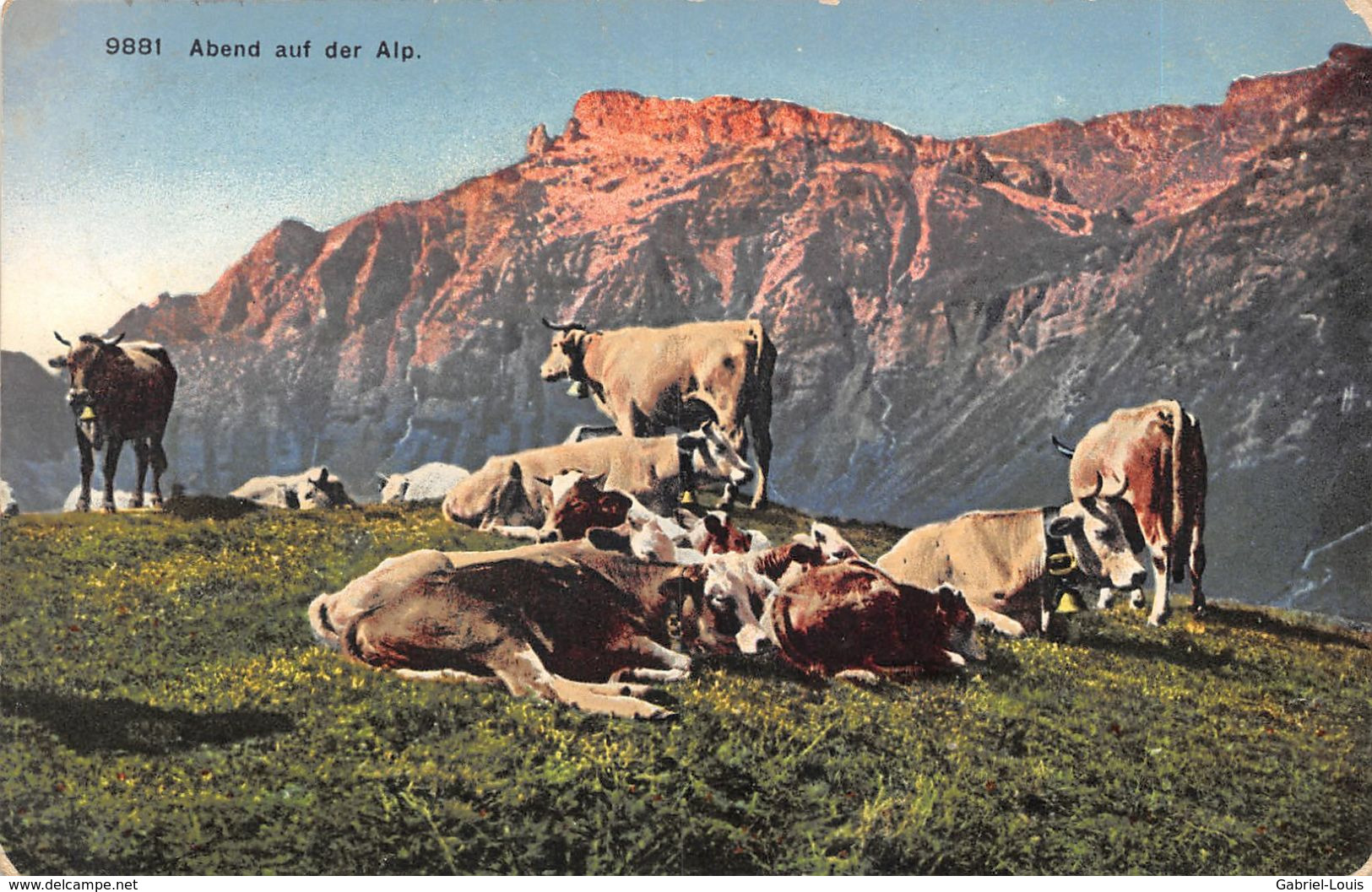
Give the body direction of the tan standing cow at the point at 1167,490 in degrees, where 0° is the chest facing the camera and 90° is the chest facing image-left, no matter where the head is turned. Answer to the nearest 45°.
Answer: approximately 135°

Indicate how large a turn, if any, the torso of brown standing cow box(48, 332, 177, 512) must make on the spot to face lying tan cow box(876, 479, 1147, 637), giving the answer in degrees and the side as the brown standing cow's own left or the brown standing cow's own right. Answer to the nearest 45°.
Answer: approximately 90° to the brown standing cow's own left

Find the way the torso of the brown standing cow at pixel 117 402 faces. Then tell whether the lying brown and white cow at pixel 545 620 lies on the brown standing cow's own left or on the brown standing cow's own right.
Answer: on the brown standing cow's own left

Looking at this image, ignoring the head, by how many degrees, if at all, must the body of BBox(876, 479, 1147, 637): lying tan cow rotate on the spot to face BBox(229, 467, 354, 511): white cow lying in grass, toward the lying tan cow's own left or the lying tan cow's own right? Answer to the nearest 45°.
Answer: approximately 180°

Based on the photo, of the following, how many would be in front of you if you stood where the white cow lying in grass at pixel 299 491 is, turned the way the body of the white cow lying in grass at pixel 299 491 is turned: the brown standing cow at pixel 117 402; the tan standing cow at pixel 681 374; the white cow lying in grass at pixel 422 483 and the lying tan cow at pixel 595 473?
3

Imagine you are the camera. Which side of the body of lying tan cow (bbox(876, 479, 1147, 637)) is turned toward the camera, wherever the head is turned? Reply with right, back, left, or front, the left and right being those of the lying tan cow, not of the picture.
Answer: right

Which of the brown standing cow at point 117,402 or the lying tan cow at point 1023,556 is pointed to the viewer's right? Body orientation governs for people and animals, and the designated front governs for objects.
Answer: the lying tan cow

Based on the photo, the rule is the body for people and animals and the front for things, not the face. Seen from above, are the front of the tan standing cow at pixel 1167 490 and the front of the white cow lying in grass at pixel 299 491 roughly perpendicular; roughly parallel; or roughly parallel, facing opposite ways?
roughly perpendicular

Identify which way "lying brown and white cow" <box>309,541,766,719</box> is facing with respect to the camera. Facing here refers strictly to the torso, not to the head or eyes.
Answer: to the viewer's right

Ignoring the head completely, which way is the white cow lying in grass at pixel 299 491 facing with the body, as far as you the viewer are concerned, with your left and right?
facing to the right of the viewer
